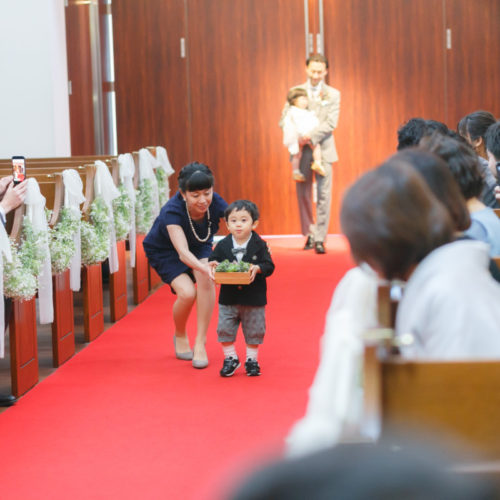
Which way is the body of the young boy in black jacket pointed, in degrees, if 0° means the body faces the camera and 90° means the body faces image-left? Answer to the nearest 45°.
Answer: approximately 0°

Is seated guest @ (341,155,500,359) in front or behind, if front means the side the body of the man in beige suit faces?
in front

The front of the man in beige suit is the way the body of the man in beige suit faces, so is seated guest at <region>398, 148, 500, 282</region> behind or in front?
in front

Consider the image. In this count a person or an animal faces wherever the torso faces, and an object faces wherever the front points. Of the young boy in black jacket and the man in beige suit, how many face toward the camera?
2

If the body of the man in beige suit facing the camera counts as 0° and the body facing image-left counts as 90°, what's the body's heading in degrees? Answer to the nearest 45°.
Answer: approximately 0°
